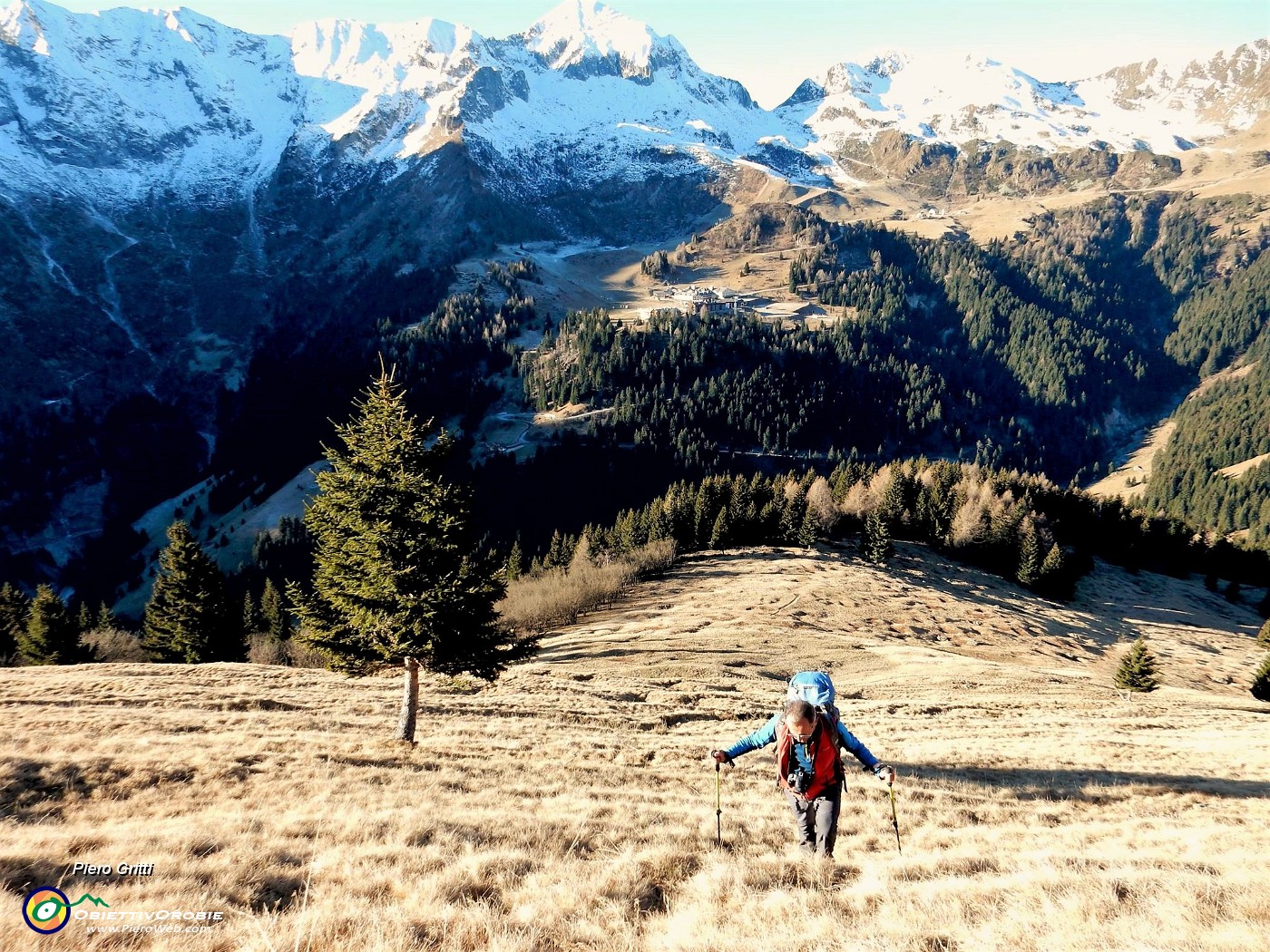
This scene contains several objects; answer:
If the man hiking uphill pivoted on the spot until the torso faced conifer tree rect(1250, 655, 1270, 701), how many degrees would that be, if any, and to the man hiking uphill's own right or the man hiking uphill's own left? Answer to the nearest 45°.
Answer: approximately 135° to the man hiking uphill's own left

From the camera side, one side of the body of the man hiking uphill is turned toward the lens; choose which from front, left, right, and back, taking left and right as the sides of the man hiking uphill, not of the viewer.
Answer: front

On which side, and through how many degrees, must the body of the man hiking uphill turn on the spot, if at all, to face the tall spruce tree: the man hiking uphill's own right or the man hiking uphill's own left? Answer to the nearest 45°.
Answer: approximately 135° to the man hiking uphill's own right

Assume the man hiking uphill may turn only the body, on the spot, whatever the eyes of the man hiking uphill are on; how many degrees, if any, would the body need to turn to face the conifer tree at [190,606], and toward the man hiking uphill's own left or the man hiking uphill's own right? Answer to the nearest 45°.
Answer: approximately 135° to the man hiking uphill's own right

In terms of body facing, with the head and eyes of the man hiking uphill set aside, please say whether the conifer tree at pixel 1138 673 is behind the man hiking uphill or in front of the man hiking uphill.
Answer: behind

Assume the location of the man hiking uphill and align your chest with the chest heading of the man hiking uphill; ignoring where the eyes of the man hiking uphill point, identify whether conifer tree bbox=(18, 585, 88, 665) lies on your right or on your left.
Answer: on your right
